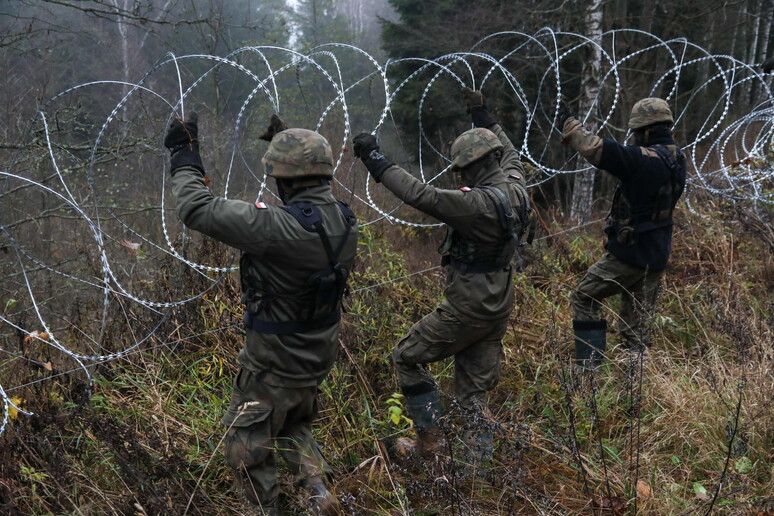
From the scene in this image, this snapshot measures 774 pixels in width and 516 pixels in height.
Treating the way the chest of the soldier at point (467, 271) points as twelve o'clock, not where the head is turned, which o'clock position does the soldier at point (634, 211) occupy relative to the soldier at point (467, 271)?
the soldier at point (634, 211) is roughly at 3 o'clock from the soldier at point (467, 271).

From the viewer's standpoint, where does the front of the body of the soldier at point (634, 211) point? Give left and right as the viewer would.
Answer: facing away from the viewer and to the left of the viewer

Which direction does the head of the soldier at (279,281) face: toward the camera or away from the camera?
away from the camera

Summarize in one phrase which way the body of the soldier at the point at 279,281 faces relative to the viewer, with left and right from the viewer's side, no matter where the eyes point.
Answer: facing away from the viewer and to the left of the viewer

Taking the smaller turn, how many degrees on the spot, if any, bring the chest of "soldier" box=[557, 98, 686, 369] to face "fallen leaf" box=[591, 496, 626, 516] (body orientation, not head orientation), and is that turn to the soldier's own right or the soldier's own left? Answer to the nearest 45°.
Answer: approximately 135° to the soldier's own left

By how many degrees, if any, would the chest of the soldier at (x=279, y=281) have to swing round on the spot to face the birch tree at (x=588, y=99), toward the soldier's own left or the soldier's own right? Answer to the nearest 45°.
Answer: approximately 90° to the soldier's own right

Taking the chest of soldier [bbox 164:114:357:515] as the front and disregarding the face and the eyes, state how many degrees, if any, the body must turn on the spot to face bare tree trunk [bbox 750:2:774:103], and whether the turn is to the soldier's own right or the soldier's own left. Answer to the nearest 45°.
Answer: approximately 90° to the soldier's own right

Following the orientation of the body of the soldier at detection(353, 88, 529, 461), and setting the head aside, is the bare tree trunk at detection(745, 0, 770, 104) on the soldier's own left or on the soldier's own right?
on the soldier's own right

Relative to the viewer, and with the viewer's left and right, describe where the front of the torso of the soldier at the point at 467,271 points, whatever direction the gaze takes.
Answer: facing away from the viewer and to the left of the viewer

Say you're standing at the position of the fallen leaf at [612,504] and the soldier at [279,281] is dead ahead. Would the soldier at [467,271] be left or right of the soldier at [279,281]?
right

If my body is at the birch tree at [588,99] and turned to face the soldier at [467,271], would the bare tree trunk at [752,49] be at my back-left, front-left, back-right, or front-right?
back-left
